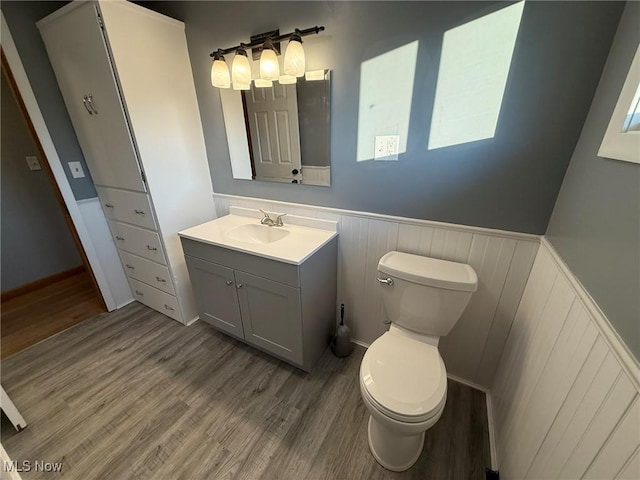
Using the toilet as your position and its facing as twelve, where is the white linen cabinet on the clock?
The white linen cabinet is roughly at 3 o'clock from the toilet.

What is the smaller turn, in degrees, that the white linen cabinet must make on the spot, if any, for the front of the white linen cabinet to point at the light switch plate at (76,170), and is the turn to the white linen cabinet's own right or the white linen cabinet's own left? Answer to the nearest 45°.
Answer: approximately 90° to the white linen cabinet's own right

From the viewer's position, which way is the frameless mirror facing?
facing the viewer and to the left of the viewer

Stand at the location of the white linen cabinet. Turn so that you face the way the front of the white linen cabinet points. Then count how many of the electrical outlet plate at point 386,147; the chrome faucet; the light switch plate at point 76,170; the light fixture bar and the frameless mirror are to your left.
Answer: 4

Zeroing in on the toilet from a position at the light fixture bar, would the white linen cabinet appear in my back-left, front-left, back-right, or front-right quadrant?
back-right

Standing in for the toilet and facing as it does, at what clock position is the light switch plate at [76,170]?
The light switch plate is roughly at 3 o'clock from the toilet.

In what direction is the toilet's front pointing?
toward the camera

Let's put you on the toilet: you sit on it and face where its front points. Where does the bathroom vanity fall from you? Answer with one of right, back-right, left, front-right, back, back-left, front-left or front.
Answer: right

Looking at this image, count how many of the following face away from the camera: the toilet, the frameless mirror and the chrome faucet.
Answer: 0

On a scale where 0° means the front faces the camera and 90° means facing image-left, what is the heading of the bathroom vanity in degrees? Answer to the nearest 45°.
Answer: approximately 45°

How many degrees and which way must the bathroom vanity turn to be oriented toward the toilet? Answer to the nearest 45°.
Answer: approximately 90° to its left
